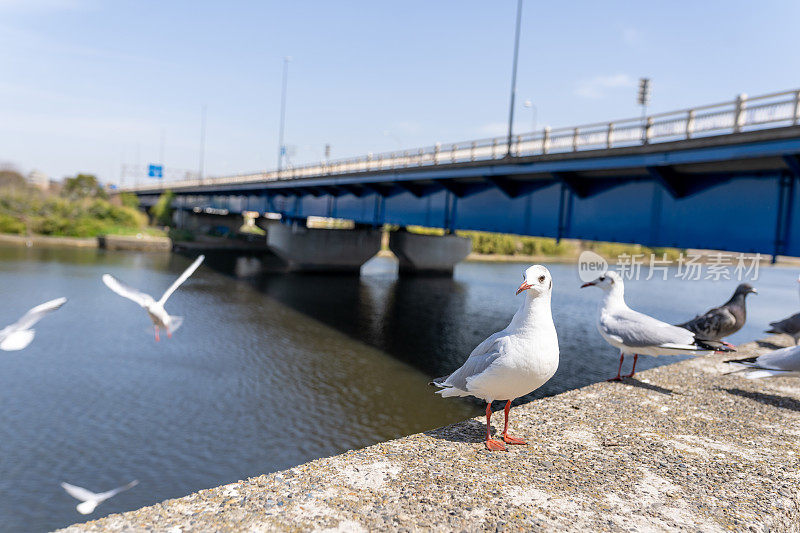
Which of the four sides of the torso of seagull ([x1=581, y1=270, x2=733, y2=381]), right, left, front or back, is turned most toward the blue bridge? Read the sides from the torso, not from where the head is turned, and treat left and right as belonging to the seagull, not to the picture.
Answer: right

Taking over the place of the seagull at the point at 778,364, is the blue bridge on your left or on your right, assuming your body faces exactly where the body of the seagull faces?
on your left

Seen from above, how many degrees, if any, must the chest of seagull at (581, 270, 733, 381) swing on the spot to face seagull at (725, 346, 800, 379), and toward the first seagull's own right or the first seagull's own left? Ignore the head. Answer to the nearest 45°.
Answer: approximately 180°

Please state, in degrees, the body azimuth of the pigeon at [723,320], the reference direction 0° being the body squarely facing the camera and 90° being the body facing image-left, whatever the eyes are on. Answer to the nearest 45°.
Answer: approximately 270°

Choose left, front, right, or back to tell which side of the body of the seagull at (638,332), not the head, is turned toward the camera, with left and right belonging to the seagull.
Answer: left

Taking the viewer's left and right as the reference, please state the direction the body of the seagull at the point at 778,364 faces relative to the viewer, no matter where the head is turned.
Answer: facing to the right of the viewer

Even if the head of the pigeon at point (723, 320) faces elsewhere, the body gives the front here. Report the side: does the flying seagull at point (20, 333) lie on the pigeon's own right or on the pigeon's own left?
on the pigeon's own right

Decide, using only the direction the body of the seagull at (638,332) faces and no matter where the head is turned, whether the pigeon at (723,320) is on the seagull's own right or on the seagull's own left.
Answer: on the seagull's own right

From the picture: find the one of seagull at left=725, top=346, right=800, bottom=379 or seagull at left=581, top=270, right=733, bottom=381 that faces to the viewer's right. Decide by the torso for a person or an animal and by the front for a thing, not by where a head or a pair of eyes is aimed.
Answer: seagull at left=725, top=346, right=800, bottom=379

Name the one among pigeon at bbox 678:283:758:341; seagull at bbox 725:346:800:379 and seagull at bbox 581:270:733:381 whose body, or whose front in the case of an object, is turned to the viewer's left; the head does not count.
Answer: seagull at bbox 581:270:733:381
